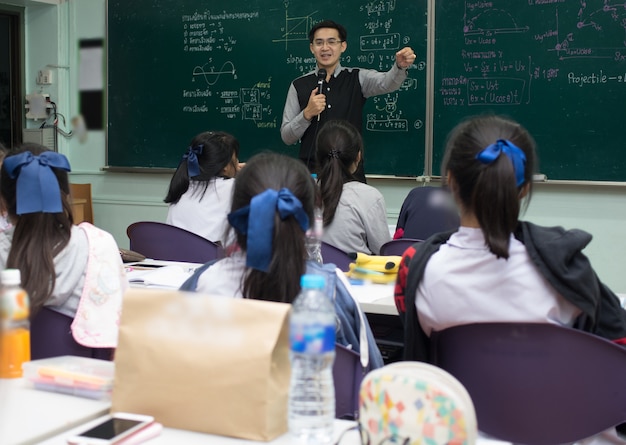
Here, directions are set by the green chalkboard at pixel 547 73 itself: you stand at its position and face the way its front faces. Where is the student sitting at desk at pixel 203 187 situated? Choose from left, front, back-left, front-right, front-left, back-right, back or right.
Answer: front-right

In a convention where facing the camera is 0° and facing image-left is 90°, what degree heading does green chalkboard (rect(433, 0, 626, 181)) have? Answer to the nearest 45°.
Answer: approximately 0°

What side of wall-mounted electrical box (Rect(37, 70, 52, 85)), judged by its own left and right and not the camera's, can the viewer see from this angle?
front

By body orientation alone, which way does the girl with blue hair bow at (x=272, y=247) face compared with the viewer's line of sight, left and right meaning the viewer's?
facing away from the viewer

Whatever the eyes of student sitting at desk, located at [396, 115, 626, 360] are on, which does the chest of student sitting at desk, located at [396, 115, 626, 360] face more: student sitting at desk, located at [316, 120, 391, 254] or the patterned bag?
the student sitting at desk

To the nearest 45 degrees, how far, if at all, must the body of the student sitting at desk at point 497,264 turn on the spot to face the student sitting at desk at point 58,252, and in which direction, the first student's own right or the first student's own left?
approximately 90° to the first student's own left

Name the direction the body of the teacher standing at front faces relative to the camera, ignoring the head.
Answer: toward the camera

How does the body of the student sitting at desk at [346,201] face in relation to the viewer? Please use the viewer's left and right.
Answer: facing away from the viewer and to the right of the viewer

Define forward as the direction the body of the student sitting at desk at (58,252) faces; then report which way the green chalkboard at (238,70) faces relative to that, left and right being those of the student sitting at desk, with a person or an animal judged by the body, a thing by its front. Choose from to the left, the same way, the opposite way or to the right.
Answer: the opposite way

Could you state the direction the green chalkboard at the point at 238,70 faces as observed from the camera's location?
facing the viewer

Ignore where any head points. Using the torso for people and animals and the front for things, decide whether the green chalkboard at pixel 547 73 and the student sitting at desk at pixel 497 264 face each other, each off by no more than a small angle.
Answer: yes

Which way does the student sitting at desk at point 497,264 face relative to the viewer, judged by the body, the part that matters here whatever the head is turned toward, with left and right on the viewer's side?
facing away from the viewer

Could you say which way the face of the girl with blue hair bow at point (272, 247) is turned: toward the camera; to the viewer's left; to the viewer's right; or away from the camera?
away from the camera

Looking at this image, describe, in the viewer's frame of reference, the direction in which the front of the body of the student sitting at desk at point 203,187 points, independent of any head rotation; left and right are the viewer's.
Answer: facing away from the viewer and to the right of the viewer

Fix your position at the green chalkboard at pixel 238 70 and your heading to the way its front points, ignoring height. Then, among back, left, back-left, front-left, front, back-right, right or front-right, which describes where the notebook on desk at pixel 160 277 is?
front

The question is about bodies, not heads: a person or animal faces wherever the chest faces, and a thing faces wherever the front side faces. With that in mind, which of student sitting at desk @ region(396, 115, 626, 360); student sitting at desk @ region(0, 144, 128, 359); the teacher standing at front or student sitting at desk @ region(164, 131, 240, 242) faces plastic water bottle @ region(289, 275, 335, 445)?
the teacher standing at front
